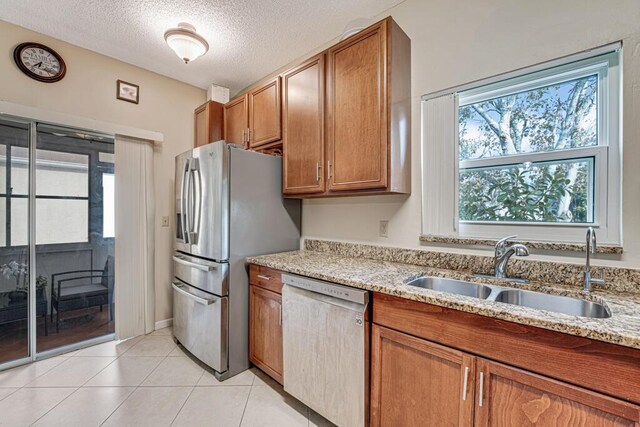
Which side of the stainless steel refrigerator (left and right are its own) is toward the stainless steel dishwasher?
left

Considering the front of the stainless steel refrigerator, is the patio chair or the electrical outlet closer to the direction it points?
the patio chair

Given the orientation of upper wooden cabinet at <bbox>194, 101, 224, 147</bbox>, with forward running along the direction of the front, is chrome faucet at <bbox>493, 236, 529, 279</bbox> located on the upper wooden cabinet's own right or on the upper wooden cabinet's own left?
on the upper wooden cabinet's own left

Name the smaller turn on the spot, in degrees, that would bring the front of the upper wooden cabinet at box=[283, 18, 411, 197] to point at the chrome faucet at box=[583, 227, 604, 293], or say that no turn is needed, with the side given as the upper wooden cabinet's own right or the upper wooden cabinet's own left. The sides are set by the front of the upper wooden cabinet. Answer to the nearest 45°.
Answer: approximately 90° to the upper wooden cabinet's own left

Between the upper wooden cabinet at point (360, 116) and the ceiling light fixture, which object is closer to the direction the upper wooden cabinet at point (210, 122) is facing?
the ceiling light fixture

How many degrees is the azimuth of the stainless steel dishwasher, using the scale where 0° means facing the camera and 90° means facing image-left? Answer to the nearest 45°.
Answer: approximately 45°
